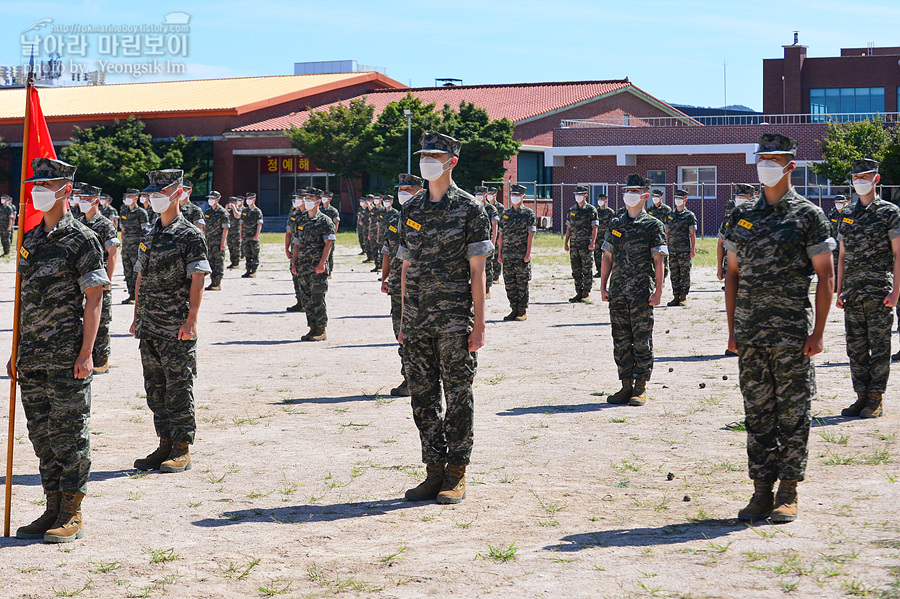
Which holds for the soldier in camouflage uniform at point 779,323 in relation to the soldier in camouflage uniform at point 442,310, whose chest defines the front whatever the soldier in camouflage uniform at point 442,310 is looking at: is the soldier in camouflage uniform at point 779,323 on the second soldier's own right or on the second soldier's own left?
on the second soldier's own left

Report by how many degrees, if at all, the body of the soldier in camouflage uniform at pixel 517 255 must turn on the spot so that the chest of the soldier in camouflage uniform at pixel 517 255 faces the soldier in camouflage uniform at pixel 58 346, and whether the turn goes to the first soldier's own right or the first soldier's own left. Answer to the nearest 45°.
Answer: approximately 45° to the first soldier's own left

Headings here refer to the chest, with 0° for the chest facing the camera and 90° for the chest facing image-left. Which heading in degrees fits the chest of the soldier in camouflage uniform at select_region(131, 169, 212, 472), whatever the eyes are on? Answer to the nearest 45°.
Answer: approximately 45°

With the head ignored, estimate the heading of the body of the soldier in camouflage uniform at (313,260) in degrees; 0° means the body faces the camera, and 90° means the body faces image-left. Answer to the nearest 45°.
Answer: approximately 45°

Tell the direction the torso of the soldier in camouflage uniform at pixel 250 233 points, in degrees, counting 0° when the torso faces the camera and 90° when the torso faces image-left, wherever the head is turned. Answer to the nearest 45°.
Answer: approximately 45°

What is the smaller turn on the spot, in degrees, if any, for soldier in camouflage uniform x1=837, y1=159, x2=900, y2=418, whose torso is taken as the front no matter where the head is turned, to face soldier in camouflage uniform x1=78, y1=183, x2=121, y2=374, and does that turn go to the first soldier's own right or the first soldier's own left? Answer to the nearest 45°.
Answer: approximately 45° to the first soldier's own right

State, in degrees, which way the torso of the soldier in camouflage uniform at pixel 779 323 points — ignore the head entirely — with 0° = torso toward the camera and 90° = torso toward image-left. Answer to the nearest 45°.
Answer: approximately 45°

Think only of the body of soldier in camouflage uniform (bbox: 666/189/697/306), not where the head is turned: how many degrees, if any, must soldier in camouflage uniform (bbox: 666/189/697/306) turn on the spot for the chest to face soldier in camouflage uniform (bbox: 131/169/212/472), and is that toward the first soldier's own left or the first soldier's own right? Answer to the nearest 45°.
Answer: approximately 45° to the first soldier's own left

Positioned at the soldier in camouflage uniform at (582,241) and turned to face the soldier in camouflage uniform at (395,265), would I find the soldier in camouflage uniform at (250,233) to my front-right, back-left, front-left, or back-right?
back-right
